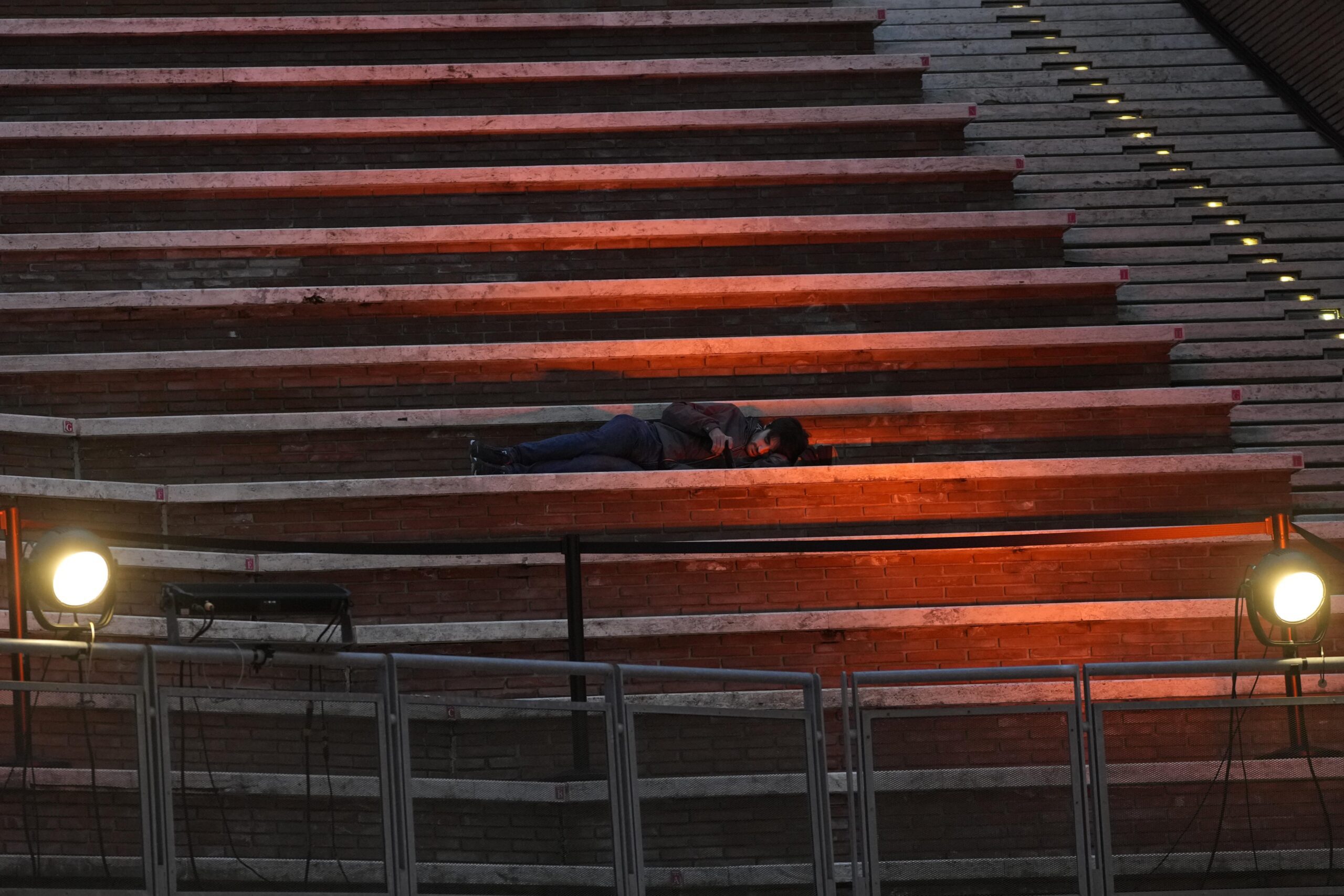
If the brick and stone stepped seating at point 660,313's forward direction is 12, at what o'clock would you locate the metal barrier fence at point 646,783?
The metal barrier fence is roughly at 12 o'clock from the brick and stone stepped seating.

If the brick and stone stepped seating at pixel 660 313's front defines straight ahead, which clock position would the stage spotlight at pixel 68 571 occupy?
The stage spotlight is roughly at 1 o'clock from the brick and stone stepped seating.

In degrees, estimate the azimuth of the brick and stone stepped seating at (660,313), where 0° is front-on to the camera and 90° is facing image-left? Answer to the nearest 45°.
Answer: approximately 0°

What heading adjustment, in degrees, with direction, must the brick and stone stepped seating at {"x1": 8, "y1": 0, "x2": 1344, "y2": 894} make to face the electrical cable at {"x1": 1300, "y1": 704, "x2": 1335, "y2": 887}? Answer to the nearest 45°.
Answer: approximately 45° to its left

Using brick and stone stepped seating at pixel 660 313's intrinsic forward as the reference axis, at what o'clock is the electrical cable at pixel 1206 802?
The electrical cable is roughly at 11 o'clock from the brick and stone stepped seating.

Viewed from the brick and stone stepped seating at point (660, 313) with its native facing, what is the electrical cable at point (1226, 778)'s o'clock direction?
The electrical cable is roughly at 11 o'clock from the brick and stone stepped seating.

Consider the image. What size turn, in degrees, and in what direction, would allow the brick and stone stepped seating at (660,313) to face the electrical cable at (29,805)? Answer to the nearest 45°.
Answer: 0° — it already faces it
